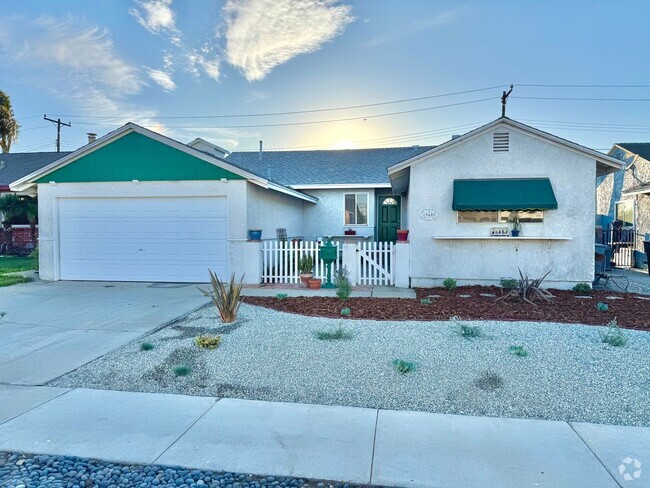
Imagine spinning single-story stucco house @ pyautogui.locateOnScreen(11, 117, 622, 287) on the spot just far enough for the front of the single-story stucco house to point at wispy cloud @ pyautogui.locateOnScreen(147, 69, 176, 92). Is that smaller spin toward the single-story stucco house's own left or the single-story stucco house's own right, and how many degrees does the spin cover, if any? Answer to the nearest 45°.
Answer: approximately 135° to the single-story stucco house's own right

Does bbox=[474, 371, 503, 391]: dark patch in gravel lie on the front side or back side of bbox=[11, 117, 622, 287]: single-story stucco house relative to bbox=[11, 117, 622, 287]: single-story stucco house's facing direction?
on the front side

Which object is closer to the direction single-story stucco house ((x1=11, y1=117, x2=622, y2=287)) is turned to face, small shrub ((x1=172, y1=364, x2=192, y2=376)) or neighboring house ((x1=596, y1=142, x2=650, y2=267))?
the small shrub

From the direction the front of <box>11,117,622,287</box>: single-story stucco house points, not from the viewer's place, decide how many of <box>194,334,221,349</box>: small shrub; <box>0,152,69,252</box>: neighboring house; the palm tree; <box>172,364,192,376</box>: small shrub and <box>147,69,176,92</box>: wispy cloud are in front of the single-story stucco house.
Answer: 2

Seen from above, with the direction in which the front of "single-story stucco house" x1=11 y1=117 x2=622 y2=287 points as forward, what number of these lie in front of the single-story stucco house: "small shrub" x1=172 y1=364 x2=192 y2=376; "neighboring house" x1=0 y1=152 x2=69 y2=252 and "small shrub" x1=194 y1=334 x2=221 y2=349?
2

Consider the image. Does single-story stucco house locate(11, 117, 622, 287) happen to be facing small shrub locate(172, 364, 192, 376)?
yes

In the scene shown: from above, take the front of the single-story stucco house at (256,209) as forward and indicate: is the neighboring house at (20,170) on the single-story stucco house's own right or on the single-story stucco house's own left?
on the single-story stucco house's own right

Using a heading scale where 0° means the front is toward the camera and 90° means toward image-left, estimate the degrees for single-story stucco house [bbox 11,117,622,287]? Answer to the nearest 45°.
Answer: approximately 0°

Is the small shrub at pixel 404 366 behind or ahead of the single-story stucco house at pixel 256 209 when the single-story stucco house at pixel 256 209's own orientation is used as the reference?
ahead

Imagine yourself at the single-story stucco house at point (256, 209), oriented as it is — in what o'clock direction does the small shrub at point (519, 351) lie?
The small shrub is roughly at 11 o'clock from the single-story stucco house.

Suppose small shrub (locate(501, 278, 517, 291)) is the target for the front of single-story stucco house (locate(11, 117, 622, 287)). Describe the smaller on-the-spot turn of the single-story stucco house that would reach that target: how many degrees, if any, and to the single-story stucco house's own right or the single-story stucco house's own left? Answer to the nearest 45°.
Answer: approximately 90° to the single-story stucco house's own left

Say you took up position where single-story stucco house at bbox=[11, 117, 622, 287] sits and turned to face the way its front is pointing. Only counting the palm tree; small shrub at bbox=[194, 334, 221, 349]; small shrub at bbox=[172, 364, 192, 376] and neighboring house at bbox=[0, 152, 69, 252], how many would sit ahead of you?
2

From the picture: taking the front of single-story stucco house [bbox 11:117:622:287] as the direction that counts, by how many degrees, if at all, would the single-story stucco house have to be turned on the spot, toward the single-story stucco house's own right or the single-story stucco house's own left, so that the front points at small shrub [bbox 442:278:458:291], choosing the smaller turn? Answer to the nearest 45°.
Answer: approximately 90° to the single-story stucco house's own left
